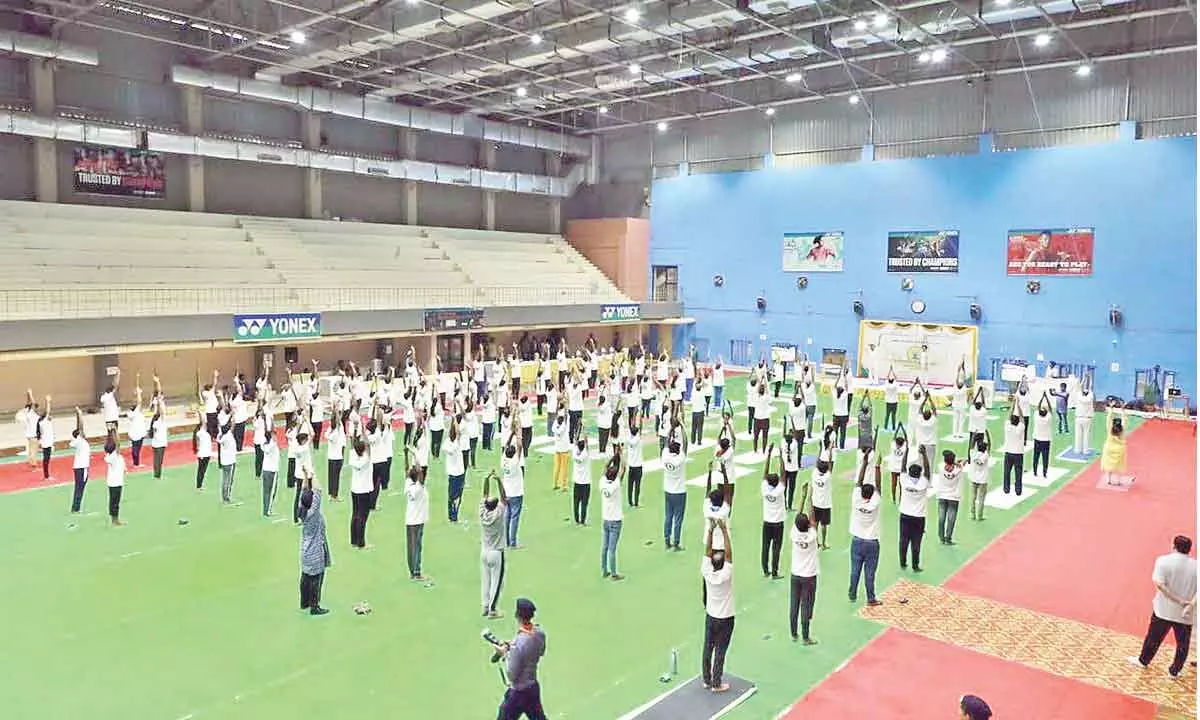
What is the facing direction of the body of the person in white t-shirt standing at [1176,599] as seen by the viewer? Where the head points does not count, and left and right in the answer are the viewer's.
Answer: facing away from the viewer and to the left of the viewer

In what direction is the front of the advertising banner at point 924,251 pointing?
toward the camera

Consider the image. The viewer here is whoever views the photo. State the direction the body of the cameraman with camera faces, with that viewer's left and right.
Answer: facing away from the viewer and to the left of the viewer

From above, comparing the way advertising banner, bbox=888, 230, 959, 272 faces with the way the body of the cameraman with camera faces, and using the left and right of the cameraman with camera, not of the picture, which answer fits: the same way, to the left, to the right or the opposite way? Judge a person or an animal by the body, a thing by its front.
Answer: to the left

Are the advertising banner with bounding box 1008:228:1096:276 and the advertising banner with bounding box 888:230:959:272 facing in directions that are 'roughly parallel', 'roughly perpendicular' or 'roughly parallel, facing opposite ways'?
roughly parallel

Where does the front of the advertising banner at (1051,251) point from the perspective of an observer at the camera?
facing the viewer

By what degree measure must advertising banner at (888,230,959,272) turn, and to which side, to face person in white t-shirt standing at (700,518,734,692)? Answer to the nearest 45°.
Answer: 0° — it already faces them

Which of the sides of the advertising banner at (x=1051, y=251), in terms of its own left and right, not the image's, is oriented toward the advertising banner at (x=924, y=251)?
right

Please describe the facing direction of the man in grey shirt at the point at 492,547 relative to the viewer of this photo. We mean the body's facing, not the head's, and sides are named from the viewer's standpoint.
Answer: facing away from the viewer

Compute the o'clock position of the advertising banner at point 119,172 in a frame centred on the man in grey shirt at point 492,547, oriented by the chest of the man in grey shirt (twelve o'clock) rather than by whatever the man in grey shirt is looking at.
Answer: The advertising banner is roughly at 11 o'clock from the man in grey shirt.

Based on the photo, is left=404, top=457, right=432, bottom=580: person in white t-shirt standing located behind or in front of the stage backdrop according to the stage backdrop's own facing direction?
in front

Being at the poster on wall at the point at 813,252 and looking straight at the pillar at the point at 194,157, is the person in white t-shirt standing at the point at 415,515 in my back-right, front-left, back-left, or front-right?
front-left

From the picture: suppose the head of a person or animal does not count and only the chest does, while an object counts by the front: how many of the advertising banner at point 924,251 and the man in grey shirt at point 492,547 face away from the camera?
1

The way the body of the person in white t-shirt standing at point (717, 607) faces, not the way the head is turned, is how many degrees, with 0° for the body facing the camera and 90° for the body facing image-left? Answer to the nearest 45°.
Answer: approximately 225°

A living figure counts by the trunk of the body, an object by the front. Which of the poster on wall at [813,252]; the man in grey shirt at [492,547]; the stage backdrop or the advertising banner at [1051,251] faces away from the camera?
the man in grey shirt

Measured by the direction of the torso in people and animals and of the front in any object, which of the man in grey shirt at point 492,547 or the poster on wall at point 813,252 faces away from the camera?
the man in grey shirt
